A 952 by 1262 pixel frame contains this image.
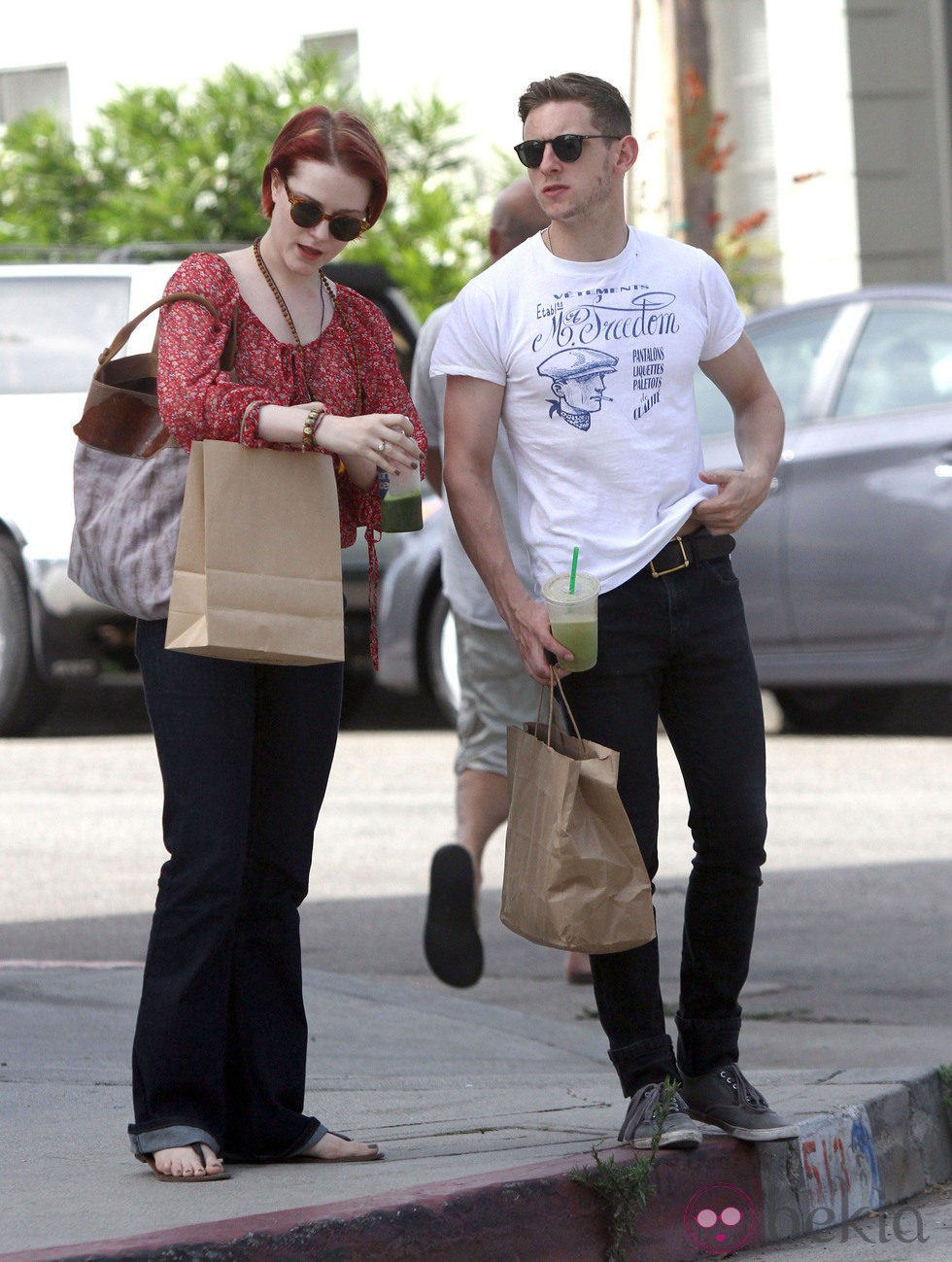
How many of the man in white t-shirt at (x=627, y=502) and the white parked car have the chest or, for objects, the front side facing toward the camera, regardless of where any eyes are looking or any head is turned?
1

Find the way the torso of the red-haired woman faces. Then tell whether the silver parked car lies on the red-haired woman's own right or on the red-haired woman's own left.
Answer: on the red-haired woman's own left

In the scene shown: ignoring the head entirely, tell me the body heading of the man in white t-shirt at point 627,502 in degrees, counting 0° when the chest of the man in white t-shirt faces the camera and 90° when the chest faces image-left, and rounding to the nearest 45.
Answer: approximately 0°

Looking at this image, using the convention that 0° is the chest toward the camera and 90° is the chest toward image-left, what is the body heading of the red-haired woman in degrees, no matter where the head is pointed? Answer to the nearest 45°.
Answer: approximately 315°

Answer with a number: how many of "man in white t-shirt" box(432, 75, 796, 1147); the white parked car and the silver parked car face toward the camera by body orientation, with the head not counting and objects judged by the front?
1
